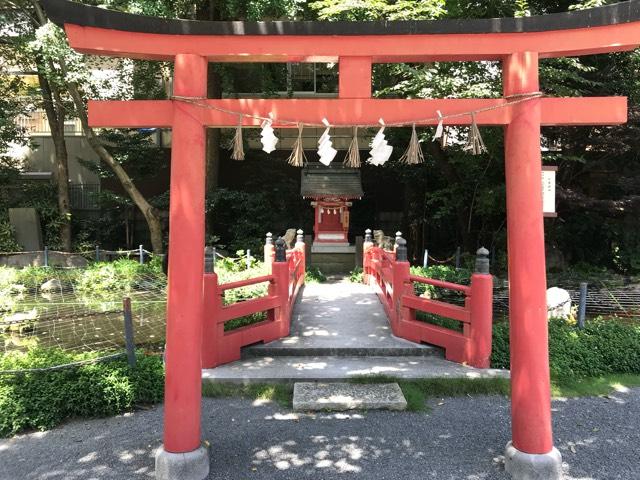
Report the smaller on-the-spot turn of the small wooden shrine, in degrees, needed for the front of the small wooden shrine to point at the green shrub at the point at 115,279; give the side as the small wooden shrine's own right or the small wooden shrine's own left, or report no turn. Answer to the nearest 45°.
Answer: approximately 45° to the small wooden shrine's own right

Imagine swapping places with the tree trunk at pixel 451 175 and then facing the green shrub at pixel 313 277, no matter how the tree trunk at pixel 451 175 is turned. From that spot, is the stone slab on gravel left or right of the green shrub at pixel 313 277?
left

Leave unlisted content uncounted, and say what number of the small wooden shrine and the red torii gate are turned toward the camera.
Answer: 2

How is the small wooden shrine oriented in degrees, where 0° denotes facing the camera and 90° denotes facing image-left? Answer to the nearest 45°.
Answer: approximately 0°

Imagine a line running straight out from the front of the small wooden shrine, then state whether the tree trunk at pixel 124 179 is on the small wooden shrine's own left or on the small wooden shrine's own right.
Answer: on the small wooden shrine's own right

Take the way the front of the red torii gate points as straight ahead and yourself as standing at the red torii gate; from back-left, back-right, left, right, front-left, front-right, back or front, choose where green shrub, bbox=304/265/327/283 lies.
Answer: back

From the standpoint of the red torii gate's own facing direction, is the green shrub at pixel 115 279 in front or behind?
behind

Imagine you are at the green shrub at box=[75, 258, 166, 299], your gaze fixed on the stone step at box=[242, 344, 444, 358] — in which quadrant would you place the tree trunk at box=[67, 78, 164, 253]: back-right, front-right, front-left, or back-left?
back-left

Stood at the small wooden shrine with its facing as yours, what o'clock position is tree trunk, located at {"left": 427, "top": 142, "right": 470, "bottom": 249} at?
The tree trunk is roughly at 9 o'clock from the small wooden shrine.

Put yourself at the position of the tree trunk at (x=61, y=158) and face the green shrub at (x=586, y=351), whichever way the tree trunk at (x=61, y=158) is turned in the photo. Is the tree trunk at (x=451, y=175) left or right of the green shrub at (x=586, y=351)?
left

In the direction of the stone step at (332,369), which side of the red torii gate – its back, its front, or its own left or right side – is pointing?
back

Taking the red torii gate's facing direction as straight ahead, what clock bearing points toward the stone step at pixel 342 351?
The stone step is roughly at 6 o'clock from the red torii gate.
